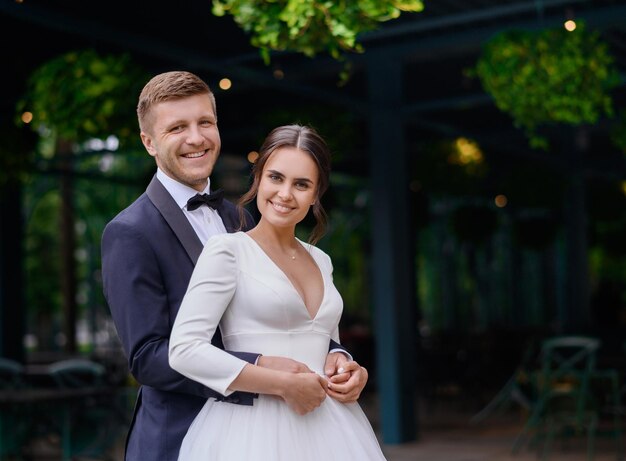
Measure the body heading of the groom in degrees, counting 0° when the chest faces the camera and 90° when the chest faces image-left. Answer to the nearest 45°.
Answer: approximately 315°

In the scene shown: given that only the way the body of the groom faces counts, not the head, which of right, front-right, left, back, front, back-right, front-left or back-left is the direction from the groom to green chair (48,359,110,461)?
back-left

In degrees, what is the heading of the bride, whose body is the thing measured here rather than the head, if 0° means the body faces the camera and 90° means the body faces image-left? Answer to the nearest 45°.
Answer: approximately 315°

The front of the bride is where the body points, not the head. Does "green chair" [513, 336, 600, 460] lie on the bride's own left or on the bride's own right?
on the bride's own left

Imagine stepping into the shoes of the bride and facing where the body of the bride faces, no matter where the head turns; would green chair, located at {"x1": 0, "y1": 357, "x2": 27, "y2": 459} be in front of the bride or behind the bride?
behind

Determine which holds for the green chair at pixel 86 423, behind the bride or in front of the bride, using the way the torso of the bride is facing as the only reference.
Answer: behind
